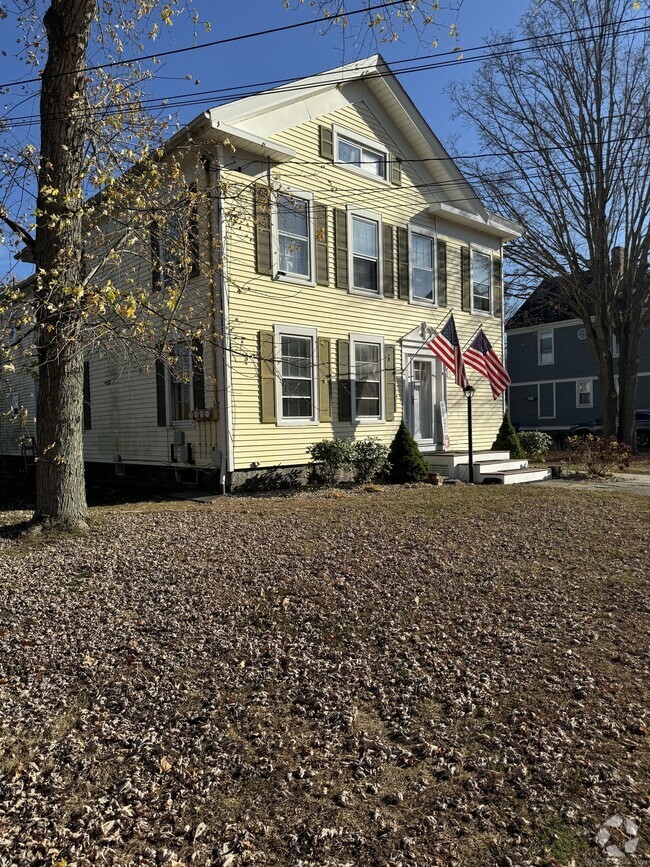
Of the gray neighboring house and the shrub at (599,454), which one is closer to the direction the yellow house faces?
the shrub

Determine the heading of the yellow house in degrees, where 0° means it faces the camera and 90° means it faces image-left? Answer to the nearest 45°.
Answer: approximately 315°

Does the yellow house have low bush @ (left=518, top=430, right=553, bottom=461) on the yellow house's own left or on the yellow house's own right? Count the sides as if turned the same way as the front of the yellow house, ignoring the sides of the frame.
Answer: on the yellow house's own left

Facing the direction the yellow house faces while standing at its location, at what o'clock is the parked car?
The parked car is roughly at 9 o'clock from the yellow house.

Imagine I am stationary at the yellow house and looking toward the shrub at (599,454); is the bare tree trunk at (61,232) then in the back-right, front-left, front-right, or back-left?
back-right
